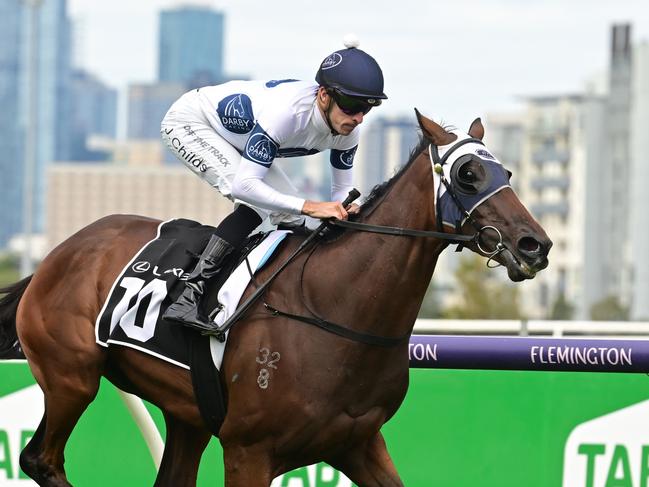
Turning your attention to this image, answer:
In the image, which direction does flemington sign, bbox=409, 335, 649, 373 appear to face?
toward the camera

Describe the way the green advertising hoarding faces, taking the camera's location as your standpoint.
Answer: facing the viewer

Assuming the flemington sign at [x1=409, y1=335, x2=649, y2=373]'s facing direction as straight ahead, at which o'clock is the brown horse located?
The brown horse is roughly at 1 o'clock from the flemington sign.
